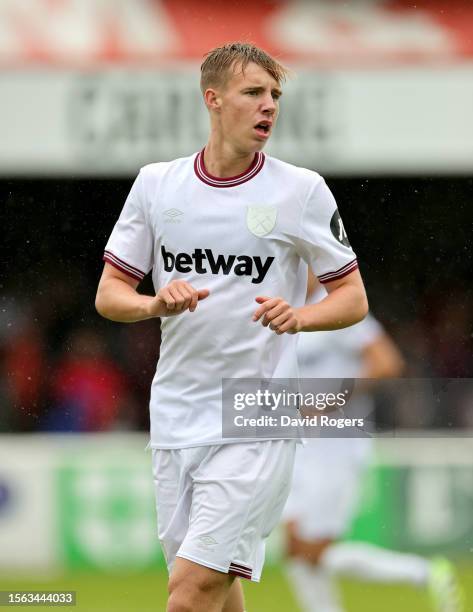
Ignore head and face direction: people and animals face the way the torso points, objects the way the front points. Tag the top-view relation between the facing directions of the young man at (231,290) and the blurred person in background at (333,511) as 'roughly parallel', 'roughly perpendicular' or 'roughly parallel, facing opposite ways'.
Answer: roughly perpendicular

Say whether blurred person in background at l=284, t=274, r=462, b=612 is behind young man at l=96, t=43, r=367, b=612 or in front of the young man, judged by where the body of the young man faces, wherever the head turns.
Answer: behind
